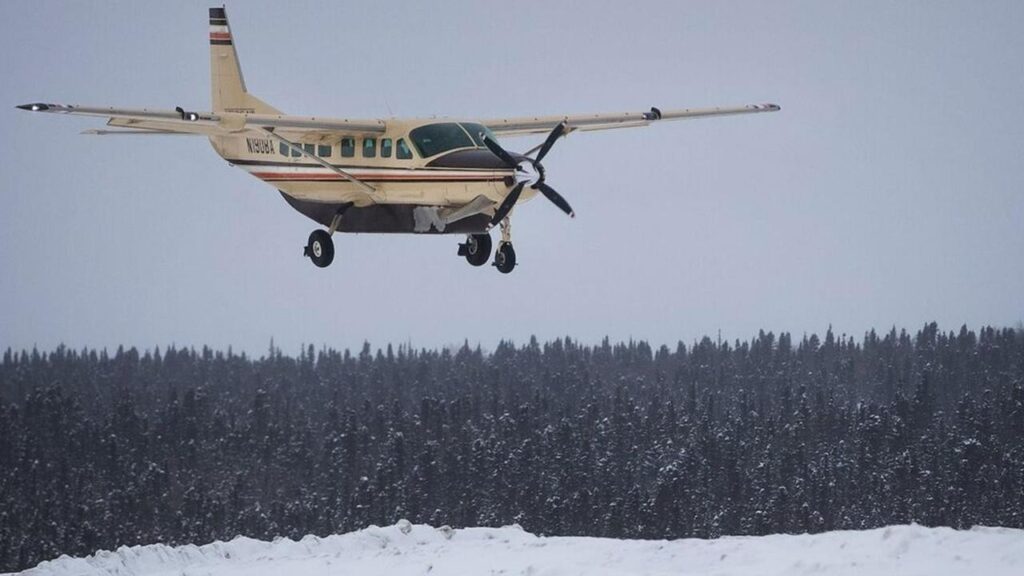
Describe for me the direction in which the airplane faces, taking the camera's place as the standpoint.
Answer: facing the viewer and to the right of the viewer
